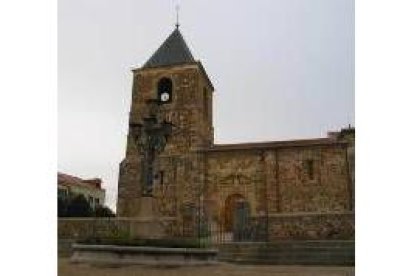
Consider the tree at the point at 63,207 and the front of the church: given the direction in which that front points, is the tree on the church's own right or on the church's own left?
on the church's own right
